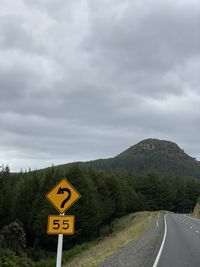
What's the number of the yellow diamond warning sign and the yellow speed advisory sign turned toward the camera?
2

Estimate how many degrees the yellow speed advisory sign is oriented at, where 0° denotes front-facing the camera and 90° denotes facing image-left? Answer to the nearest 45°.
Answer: approximately 0°
